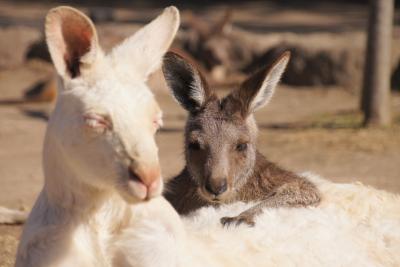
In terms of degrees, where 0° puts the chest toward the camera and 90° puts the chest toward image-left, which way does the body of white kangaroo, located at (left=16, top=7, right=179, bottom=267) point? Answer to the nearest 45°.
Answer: approximately 315°

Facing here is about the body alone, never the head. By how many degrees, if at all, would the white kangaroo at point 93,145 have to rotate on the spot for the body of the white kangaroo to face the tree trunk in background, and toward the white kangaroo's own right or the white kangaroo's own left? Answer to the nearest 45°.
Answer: approximately 90° to the white kangaroo's own left
